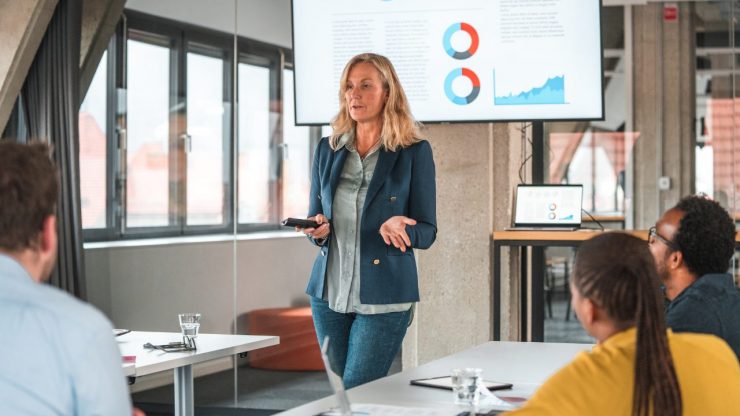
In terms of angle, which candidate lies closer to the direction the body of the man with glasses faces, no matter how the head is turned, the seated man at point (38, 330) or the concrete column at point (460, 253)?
the concrete column

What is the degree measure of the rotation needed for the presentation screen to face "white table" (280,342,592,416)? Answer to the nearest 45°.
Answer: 0° — it already faces it

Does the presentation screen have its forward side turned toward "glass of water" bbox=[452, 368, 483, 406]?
yes

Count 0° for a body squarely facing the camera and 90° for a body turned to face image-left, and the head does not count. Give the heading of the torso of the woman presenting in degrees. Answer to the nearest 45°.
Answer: approximately 45°

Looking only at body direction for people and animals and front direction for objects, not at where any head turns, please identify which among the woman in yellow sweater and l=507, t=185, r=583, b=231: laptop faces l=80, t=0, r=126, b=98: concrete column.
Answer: the woman in yellow sweater

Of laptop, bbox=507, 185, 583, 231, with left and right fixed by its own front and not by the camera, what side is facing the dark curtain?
right

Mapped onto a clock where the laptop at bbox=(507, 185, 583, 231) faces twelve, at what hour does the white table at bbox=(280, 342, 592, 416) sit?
The white table is roughly at 12 o'clock from the laptop.

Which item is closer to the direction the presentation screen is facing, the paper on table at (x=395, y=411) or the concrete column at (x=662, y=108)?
the paper on table

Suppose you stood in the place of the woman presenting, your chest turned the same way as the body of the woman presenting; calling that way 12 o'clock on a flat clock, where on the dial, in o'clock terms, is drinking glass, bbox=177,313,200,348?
The drinking glass is roughly at 2 o'clock from the woman presenting.

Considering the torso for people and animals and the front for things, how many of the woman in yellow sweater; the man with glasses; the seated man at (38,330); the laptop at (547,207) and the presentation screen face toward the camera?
2

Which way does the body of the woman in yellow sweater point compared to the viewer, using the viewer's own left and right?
facing away from the viewer and to the left of the viewer

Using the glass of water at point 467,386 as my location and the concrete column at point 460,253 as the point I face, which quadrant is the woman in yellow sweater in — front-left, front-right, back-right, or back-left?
back-right

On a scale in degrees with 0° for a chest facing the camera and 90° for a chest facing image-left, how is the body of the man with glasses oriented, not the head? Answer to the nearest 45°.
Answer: approximately 135°

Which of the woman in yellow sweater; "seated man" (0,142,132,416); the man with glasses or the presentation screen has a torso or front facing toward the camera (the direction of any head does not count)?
the presentation screen

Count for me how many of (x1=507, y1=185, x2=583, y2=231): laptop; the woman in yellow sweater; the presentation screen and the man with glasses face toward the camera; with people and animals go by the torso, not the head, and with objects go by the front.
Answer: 2

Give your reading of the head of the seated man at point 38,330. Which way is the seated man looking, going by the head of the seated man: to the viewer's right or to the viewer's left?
to the viewer's right

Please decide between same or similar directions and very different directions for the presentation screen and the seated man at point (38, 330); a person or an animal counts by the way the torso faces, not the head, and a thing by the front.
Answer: very different directions
